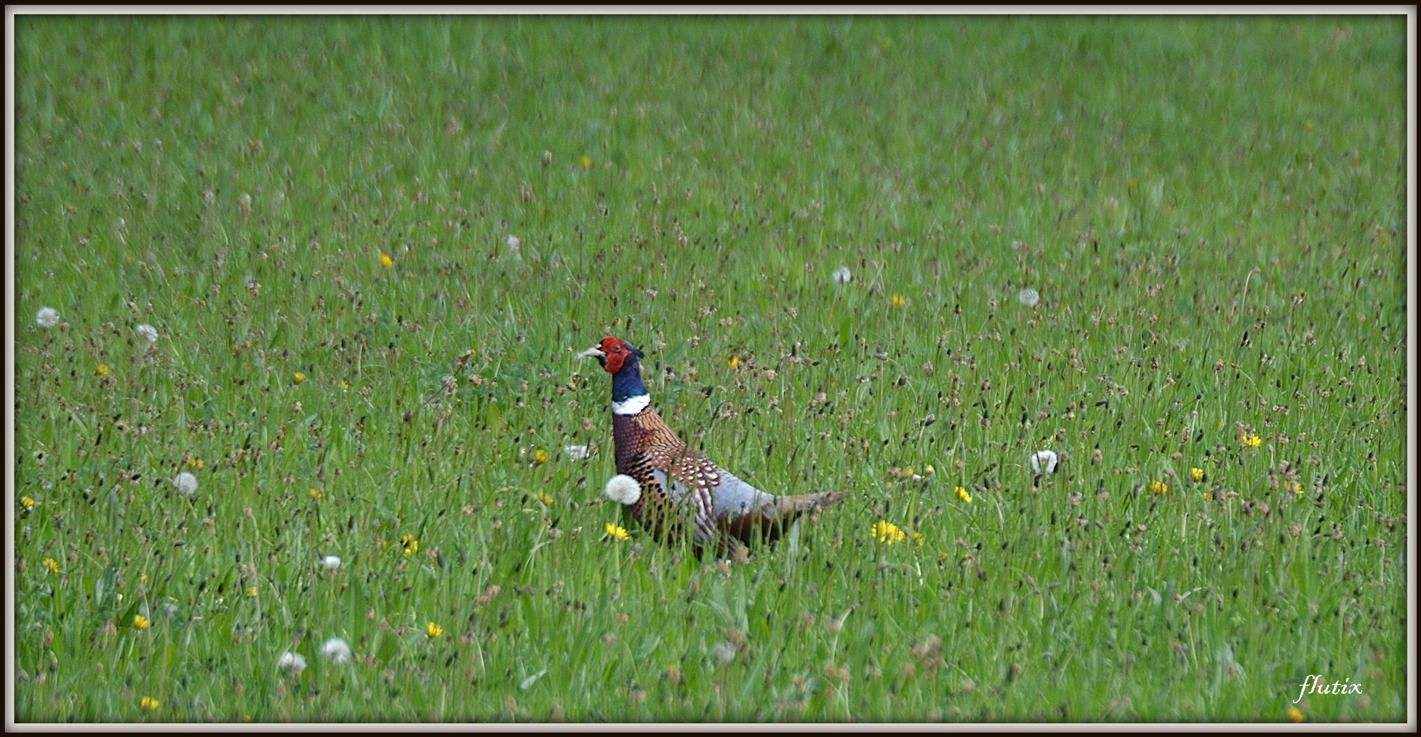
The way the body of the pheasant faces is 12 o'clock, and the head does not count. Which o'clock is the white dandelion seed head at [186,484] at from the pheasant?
The white dandelion seed head is roughly at 12 o'clock from the pheasant.

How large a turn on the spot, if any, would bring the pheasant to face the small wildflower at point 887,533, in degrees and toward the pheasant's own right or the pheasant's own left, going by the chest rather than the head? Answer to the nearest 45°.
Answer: approximately 180°

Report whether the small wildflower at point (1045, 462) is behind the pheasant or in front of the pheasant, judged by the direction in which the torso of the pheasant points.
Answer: behind

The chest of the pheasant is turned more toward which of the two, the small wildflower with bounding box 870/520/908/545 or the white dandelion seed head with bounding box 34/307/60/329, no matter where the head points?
the white dandelion seed head

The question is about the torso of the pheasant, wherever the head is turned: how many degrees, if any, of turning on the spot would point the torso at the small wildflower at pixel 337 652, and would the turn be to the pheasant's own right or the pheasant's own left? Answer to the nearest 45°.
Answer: approximately 45° to the pheasant's own left

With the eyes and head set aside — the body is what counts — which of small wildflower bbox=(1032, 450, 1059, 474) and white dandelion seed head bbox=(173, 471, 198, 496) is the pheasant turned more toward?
the white dandelion seed head

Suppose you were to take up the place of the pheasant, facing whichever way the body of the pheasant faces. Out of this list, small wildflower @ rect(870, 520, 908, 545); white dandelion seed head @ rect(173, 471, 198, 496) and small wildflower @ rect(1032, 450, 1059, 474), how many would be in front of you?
1

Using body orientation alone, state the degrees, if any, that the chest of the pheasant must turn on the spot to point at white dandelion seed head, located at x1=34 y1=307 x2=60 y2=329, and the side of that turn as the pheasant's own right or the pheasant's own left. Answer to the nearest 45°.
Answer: approximately 45° to the pheasant's own right

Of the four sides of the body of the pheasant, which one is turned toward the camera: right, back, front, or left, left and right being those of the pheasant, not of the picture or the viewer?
left

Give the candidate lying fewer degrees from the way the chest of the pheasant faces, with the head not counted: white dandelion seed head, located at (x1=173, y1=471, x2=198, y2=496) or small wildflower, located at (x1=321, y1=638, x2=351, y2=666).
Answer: the white dandelion seed head
